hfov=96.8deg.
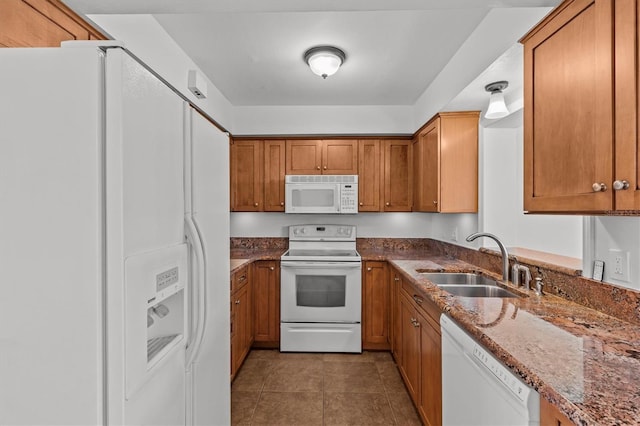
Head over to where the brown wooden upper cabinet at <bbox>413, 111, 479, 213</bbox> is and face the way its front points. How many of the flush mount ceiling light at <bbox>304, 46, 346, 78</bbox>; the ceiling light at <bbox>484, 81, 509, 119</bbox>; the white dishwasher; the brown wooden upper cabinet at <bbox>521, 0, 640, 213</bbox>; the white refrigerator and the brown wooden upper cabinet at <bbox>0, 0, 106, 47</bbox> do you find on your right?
0

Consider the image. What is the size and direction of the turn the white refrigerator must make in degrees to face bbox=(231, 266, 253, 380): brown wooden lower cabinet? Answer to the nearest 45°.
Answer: approximately 90° to its left

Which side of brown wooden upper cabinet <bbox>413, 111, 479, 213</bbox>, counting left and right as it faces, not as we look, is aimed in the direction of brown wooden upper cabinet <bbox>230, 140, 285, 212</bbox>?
front

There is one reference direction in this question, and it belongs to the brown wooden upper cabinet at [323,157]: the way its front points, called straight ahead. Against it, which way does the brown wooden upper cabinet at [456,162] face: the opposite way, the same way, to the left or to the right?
to the right

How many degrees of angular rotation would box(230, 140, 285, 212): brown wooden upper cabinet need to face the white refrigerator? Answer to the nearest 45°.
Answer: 0° — it already faces it

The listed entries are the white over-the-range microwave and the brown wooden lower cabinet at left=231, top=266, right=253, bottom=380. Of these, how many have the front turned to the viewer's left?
0

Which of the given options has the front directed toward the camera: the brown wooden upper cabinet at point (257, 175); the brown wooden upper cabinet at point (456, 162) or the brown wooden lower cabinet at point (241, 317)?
the brown wooden upper cabinet at point (257, 175)

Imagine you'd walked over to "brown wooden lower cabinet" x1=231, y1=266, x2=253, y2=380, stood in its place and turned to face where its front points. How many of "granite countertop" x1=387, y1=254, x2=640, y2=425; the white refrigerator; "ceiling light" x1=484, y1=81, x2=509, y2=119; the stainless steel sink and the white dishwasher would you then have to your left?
0

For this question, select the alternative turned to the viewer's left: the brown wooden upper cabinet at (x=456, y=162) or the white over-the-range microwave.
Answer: the brown wooden upper cabinet

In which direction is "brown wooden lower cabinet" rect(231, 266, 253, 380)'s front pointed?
to the viewer's right

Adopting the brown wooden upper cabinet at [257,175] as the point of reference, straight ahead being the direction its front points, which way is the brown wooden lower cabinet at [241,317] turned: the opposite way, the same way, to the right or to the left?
to the left

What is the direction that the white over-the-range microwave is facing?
toward the camera

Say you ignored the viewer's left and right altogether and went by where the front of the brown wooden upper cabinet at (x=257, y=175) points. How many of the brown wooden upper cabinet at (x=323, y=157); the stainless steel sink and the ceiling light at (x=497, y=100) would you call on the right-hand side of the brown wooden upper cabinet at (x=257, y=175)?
0

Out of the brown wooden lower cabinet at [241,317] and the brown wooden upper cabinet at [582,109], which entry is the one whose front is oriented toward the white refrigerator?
the brown wooden upper cabinet

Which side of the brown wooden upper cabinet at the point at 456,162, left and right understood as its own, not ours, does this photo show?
left

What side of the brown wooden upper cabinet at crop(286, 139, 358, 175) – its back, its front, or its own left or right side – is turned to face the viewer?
front
